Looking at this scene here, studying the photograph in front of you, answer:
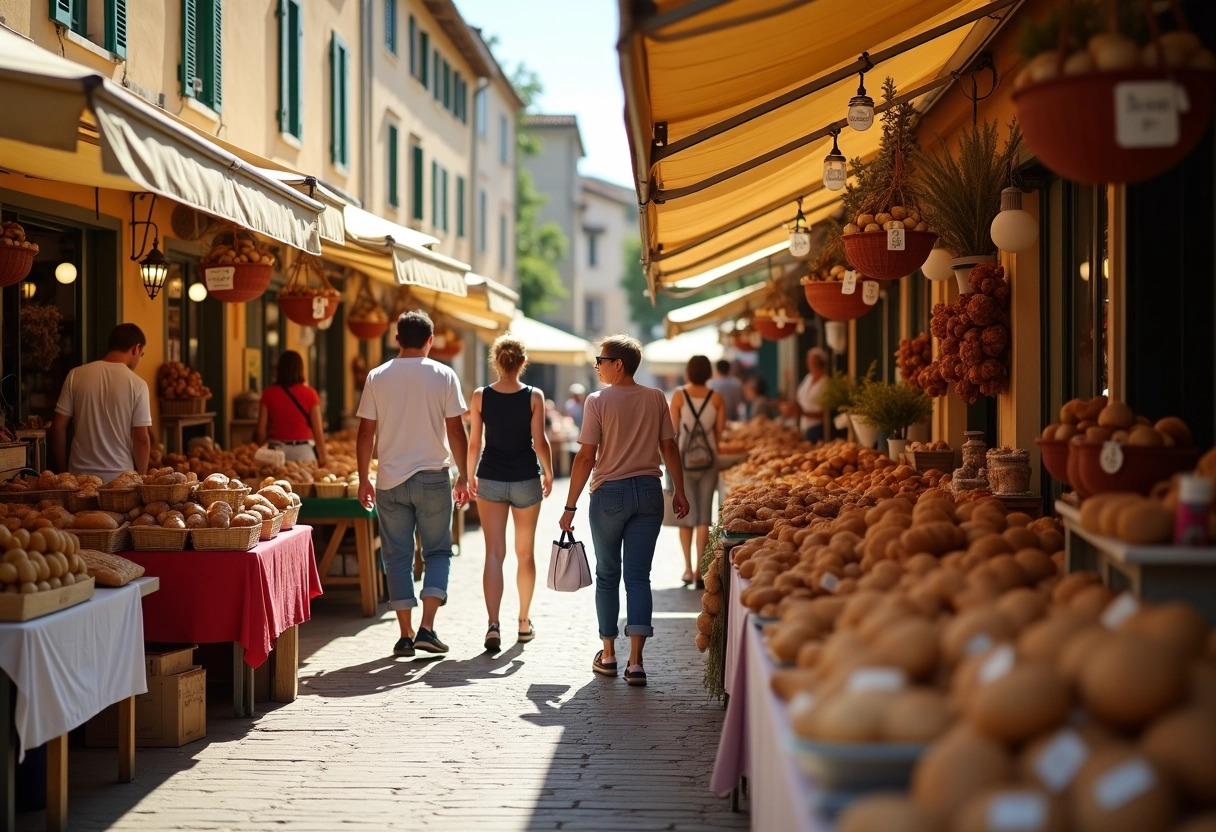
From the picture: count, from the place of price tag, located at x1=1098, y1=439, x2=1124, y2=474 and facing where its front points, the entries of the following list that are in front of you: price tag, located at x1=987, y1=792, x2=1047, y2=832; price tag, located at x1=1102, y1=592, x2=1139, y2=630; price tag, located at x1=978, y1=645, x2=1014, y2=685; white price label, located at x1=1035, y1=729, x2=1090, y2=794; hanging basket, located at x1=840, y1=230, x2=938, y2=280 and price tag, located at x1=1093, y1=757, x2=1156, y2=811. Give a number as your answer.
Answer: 5

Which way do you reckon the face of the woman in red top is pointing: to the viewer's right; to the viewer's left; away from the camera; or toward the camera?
away from the camera

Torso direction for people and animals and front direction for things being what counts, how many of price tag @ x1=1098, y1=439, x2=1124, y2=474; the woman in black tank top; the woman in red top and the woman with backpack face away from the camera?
3

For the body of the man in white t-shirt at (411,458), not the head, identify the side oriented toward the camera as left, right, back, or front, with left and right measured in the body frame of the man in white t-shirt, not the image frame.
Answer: back

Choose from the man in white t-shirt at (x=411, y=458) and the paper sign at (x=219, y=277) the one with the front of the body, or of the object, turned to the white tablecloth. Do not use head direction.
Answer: the paper sign

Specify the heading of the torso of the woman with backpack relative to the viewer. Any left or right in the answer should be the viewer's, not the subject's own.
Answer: facing away from the viewer

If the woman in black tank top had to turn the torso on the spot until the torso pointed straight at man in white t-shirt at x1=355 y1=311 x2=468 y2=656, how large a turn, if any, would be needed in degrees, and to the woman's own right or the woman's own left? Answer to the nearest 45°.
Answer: approximately 90° to the woman's own left

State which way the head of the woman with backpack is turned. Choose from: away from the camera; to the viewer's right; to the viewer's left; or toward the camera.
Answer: away from the camera

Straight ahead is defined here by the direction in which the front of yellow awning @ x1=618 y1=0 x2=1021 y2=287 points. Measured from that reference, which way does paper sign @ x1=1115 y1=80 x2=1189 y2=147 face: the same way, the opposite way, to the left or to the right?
to the left

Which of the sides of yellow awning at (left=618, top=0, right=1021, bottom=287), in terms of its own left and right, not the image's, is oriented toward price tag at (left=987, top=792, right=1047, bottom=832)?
left

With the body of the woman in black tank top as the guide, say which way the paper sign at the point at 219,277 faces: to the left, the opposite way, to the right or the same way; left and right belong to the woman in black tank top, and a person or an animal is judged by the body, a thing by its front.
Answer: the opposite way

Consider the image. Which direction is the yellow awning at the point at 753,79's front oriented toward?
to the viewer's left

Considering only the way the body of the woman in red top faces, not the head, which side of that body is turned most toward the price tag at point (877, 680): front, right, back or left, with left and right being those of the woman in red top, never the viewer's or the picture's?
back

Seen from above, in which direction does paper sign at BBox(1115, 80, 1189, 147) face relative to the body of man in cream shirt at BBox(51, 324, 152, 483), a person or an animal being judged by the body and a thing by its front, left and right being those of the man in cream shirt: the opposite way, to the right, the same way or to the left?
the opposite way

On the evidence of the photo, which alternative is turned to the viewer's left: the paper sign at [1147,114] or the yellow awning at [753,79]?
the yellow awning

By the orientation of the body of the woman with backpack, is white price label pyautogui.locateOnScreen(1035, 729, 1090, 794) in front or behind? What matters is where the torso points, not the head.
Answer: behind

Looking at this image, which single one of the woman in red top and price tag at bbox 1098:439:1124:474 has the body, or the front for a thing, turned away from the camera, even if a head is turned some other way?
the woman in red top

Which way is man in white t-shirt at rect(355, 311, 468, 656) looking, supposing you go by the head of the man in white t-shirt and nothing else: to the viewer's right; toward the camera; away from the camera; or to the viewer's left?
away from the camera
